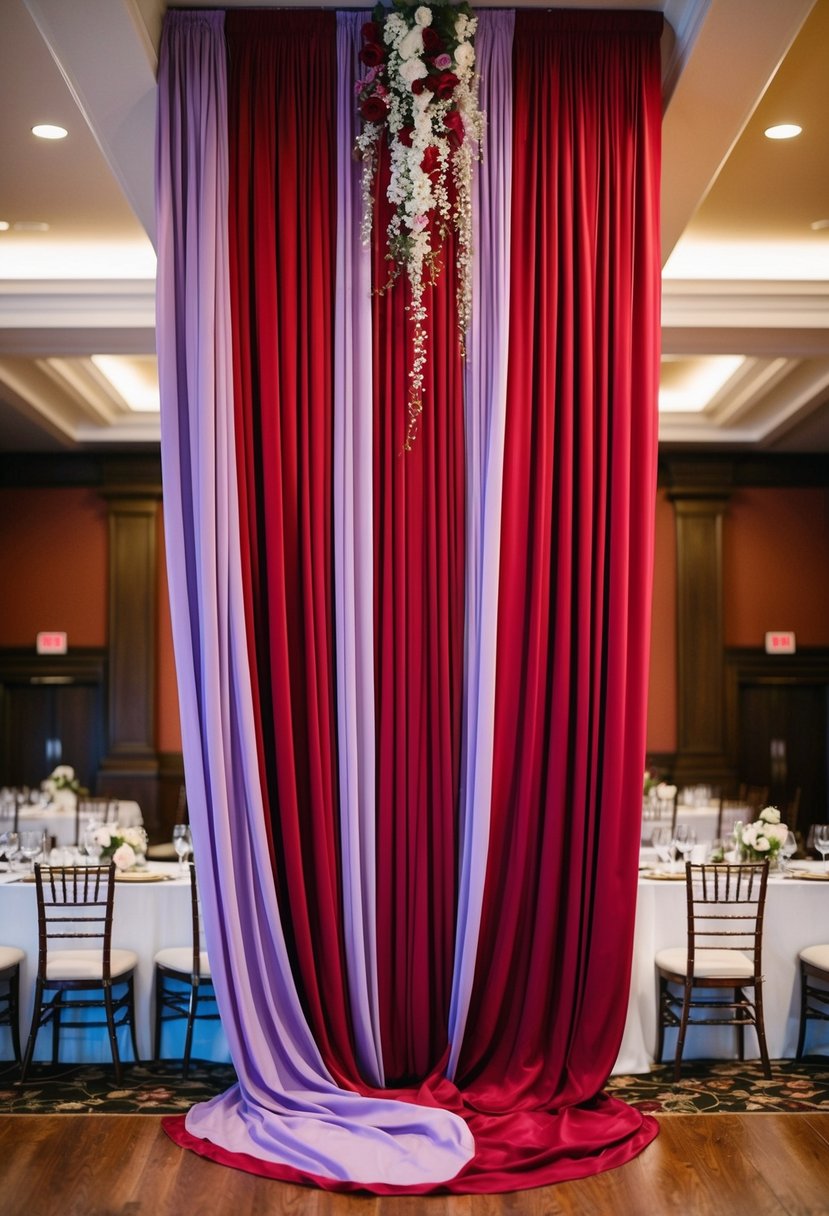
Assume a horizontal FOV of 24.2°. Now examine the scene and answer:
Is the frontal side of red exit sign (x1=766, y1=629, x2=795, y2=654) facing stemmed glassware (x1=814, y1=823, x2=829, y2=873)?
yes

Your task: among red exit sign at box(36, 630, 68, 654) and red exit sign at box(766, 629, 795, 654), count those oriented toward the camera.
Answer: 2

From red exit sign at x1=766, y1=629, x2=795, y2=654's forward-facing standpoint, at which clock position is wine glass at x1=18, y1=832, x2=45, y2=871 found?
The wine glass is roughly at 1 o'clock from the red exit sign.

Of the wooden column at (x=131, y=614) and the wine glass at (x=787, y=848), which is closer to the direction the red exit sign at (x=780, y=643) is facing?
the wine glass

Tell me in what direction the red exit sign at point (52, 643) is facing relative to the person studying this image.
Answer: facing the viewer

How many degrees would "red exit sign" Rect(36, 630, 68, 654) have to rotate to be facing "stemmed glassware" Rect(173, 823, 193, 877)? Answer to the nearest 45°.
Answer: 0° — it already faces it

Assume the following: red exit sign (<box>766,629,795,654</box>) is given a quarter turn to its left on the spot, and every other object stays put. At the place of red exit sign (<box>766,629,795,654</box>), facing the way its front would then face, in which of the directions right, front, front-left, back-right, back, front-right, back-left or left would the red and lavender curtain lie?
right

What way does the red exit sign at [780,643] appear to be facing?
toward the camera

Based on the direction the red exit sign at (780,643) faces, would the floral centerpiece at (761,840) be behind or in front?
in front

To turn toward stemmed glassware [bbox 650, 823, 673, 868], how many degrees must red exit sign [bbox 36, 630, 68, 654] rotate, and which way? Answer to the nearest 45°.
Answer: approximately 45° to its left

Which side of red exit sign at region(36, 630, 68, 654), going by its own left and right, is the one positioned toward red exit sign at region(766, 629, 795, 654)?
left

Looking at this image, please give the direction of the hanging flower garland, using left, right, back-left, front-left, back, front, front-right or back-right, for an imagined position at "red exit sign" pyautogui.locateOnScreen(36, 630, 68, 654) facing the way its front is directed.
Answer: front

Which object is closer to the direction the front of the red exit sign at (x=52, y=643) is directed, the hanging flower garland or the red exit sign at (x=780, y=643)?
the hanging flower garland

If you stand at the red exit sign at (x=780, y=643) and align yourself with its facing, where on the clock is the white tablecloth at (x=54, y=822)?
The white tablecloth is roughly at 2 o'clock from the red exit sign.

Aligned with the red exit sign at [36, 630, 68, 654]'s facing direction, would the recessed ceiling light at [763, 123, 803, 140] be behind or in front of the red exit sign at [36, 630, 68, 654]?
in front
